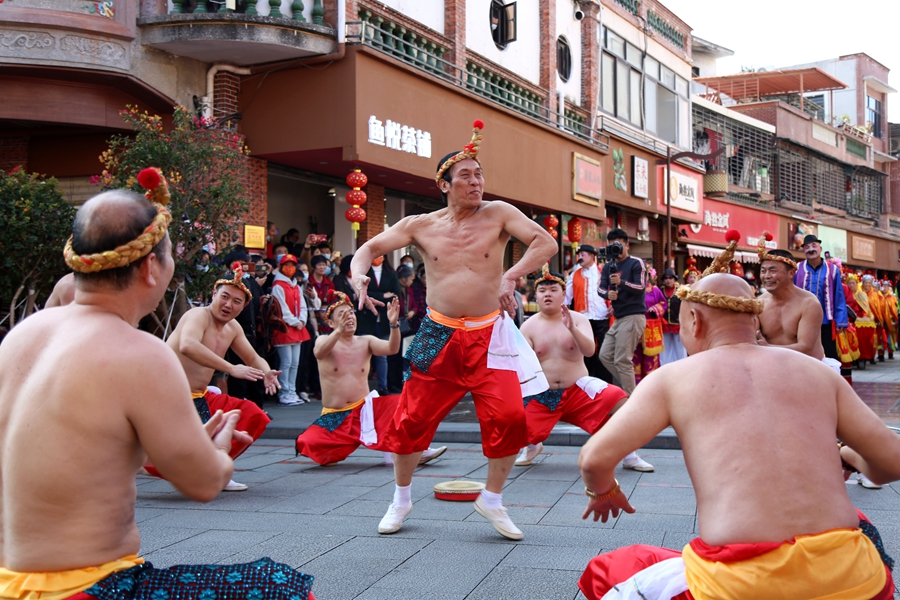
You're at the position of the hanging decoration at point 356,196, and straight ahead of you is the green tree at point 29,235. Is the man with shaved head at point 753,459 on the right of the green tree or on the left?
left

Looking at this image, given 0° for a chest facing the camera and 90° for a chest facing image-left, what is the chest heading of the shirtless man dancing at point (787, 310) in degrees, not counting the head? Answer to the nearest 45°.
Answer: approximately 45°

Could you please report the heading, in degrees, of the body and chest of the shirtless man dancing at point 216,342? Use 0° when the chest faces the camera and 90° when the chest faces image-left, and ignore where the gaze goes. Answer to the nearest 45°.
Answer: approximately 315°

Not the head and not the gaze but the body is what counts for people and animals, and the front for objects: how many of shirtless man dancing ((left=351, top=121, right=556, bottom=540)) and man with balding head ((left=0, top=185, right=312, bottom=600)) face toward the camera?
1

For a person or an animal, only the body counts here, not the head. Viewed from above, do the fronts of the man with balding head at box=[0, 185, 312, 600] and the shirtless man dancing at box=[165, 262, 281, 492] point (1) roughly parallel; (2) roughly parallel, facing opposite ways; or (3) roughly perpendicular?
roughly perpendicular

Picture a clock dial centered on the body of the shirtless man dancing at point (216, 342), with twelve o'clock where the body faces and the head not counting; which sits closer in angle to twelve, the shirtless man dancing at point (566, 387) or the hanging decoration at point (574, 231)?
the shirtless man dancing

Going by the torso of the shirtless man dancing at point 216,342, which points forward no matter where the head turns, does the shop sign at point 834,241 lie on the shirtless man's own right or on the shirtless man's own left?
on the shirtless man's own left

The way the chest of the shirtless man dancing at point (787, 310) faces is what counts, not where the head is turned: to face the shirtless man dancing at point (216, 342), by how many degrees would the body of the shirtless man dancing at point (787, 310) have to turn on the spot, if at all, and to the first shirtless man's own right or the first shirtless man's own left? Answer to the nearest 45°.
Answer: approximately 45° to the first shirtless man's own right

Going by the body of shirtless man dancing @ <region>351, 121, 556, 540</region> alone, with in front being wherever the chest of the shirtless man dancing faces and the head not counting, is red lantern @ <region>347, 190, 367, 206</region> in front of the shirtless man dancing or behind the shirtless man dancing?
behind
